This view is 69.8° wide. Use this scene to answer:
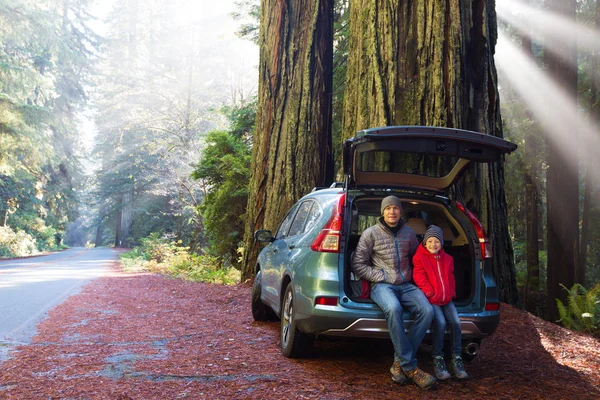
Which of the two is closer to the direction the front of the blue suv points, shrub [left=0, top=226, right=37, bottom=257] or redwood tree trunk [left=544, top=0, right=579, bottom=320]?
the shrub

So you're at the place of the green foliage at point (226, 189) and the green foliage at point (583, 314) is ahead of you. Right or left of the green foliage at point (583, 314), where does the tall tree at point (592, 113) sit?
left

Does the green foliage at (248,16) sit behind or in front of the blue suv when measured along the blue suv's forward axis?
in front

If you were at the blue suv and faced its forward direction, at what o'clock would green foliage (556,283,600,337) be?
The green foliage is roughly at 3 o'clock from the blue suv.

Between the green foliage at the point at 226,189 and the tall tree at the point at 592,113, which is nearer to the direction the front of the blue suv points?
the green foliage

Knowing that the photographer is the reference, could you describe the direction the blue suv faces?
facing away from the viewer and to the left of the viewer

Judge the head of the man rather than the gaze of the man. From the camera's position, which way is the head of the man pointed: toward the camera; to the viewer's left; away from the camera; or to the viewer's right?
toward the camera

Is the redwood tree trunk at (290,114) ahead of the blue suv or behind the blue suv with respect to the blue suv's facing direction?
ahead

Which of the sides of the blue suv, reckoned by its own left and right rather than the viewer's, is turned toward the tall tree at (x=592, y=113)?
right

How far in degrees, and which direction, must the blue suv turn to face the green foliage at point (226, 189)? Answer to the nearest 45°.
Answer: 0° — it already faces it

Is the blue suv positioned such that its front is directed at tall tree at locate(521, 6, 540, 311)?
no

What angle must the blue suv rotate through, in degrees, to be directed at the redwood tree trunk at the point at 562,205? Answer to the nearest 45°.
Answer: approximately 90° to its right

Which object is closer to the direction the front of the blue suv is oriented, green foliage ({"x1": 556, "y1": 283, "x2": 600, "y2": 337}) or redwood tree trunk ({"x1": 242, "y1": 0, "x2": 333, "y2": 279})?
the redwood tree trunk
